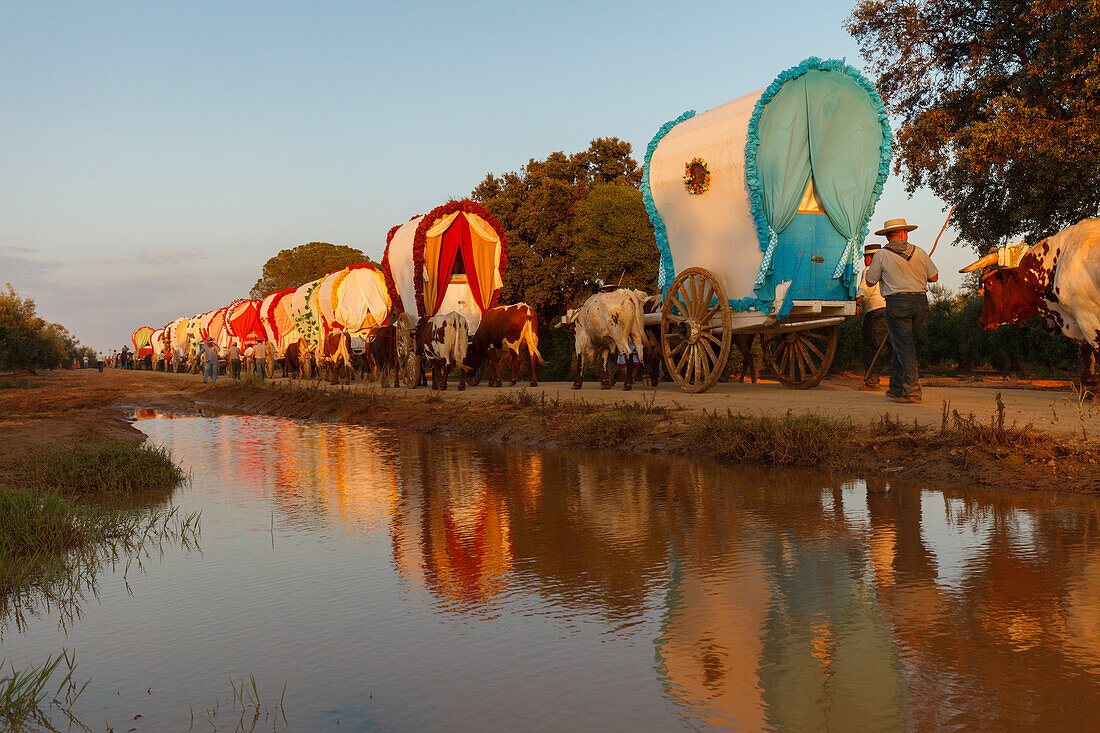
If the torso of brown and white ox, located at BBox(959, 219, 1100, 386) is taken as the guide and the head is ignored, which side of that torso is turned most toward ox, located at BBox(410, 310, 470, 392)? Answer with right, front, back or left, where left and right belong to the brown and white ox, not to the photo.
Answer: front

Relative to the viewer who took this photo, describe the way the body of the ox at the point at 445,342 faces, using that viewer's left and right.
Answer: facing away from the viewer and to the left of the viewer

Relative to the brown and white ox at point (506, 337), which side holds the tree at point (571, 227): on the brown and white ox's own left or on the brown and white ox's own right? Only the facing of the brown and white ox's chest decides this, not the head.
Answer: on the brown and white ox's own right

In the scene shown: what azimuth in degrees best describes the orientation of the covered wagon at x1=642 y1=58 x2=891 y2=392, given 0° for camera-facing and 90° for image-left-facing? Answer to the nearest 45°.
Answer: approximately 135°

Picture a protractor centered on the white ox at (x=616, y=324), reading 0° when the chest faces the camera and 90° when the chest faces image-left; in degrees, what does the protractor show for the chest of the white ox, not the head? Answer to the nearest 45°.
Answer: approximately 135°

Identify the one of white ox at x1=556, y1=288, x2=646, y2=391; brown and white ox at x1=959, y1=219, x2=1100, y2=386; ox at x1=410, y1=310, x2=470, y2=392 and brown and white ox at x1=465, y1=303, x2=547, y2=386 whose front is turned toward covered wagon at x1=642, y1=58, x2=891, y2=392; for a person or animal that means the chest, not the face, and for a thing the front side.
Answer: brown and white ox at x1=959, y1=219, x2=1100, y2=386

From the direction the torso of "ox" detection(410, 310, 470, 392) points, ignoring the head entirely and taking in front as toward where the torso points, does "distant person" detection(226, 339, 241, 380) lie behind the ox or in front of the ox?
in front

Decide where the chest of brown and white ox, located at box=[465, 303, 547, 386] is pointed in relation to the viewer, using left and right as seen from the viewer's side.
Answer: facing away from the viewer and to the left of the viewer

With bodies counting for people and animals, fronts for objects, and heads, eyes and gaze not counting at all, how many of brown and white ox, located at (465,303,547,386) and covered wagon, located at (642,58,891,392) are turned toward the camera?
0

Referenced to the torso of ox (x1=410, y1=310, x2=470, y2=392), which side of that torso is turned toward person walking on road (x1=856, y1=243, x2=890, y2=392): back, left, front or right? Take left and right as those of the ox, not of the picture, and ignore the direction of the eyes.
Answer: back

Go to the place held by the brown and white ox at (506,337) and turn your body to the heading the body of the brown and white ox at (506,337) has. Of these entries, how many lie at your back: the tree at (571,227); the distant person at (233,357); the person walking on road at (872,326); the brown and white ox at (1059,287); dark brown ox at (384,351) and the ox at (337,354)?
2

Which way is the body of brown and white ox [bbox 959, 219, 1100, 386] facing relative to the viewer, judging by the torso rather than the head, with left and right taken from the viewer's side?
facing to the left of the viewer

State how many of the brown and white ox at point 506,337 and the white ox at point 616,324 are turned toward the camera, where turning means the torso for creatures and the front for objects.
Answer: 0

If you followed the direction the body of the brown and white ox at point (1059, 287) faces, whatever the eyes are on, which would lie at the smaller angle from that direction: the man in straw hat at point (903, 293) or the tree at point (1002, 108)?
the man in straw hat

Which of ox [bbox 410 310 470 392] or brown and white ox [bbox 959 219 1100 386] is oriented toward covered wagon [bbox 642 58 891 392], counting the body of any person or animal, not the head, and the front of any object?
the brown and white ox
